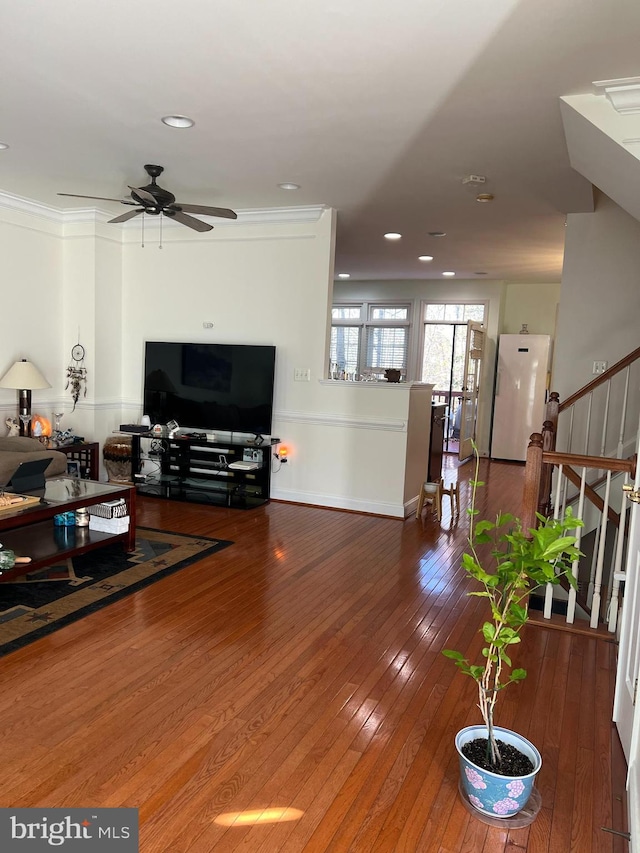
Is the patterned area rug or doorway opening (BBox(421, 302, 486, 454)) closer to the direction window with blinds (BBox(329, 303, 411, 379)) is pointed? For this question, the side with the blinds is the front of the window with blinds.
the patterned area rug

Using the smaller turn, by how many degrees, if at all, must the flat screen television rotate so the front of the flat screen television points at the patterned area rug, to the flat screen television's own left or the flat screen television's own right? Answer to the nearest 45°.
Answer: approximately 45° to the flat screen television's own left

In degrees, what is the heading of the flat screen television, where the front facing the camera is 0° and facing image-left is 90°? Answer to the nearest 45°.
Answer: approximately 45°

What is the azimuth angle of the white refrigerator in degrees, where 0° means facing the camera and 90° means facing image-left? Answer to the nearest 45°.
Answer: approximately 0°

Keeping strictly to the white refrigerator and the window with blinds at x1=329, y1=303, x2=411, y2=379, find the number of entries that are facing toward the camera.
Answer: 2

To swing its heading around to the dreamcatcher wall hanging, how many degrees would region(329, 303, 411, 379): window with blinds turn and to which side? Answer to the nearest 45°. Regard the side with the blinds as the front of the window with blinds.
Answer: approximately 45° to its right

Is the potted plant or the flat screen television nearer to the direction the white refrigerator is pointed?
the potted plant

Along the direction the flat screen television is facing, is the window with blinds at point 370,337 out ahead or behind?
behind

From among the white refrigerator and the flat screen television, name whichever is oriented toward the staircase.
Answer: the white refrigerator
